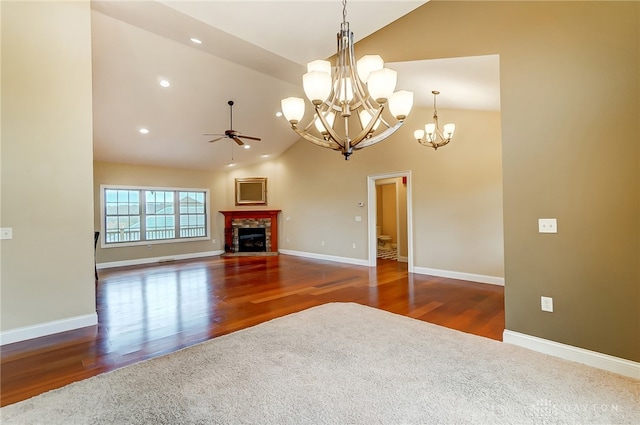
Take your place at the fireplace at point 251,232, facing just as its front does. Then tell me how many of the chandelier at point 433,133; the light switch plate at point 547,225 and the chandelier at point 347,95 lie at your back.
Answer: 0

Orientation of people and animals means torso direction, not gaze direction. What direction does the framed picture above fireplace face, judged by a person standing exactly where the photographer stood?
facing the viewer

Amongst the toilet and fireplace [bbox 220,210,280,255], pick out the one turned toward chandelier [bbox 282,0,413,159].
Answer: the fireplace

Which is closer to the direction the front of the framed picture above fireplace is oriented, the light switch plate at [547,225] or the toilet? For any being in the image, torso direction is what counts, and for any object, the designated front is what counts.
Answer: the light switch plate

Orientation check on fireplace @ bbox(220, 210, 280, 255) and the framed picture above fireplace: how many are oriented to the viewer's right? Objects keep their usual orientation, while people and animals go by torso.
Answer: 0

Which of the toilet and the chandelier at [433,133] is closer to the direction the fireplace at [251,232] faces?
the chandelier

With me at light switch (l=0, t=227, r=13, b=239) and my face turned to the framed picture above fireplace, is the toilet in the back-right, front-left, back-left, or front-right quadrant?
front-right

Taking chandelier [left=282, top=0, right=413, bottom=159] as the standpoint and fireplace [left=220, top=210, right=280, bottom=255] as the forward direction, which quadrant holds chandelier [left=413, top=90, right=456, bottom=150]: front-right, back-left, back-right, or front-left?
front-right

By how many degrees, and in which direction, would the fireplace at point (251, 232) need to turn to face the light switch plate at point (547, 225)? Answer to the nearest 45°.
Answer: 0° — it already faces it

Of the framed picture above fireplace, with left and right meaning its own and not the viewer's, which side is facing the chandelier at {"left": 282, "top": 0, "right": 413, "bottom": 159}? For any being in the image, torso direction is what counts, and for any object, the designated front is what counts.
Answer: front

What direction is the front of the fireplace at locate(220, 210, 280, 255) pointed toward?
toward the camera
